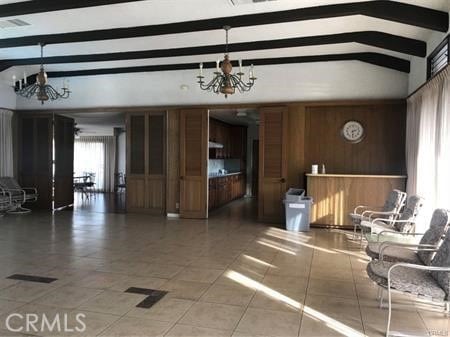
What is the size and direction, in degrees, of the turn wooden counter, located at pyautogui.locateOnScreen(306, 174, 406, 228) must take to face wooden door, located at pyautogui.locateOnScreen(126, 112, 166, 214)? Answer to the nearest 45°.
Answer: approximately 90° to its right

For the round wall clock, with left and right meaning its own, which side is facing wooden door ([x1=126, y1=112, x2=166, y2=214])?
right

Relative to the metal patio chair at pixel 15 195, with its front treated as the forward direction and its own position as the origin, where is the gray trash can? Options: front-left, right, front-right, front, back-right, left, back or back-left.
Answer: front-right

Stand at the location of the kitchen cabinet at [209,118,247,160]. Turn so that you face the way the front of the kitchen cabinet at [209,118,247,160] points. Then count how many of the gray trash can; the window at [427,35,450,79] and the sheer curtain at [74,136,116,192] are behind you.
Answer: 1

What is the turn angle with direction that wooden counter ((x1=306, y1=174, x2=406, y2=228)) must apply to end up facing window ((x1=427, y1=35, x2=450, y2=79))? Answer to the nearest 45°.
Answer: approximately 45° to its left

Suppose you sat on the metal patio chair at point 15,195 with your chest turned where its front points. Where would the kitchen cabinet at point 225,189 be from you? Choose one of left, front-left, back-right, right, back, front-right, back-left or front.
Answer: front

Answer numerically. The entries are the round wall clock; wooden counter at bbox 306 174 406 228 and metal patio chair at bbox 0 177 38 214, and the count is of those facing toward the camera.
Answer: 2

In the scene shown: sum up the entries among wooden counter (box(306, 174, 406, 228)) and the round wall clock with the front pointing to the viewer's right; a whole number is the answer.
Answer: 0

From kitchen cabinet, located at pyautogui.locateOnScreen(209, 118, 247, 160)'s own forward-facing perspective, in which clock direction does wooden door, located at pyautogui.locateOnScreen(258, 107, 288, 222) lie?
The wooden door is roughly at 1 o'clock from the kitchen cabinet.

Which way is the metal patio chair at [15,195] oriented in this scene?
to the viewer's right

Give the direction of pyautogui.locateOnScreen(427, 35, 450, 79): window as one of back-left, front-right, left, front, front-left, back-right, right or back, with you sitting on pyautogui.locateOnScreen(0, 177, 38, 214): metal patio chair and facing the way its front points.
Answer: front-right

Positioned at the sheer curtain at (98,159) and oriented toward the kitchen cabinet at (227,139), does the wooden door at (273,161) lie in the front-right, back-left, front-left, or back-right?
front-right

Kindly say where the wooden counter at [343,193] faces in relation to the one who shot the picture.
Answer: facing the viewer

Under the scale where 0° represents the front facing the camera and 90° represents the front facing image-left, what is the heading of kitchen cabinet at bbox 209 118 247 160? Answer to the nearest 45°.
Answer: approximately 315°

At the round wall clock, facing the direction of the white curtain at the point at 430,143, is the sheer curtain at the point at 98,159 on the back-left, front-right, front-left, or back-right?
back-right

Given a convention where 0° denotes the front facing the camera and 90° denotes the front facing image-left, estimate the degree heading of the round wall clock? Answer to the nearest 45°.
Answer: approximately 0°

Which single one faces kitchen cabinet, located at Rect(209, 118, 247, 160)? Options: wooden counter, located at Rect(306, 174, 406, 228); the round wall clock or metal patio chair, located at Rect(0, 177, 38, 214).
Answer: the metal patio chair

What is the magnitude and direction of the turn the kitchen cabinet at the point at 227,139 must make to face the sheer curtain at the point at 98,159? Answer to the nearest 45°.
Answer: approximately 180°

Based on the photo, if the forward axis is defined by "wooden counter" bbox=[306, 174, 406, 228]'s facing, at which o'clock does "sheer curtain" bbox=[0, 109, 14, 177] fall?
The sheer curtain is roughly at 3 o'clock from the wooden counter.
